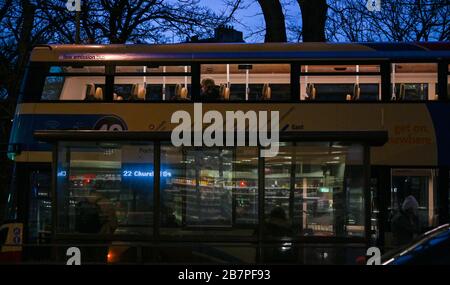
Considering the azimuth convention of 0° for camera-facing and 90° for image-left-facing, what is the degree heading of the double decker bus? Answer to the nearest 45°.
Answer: approximately 90°

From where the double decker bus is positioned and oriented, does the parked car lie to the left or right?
on its left
